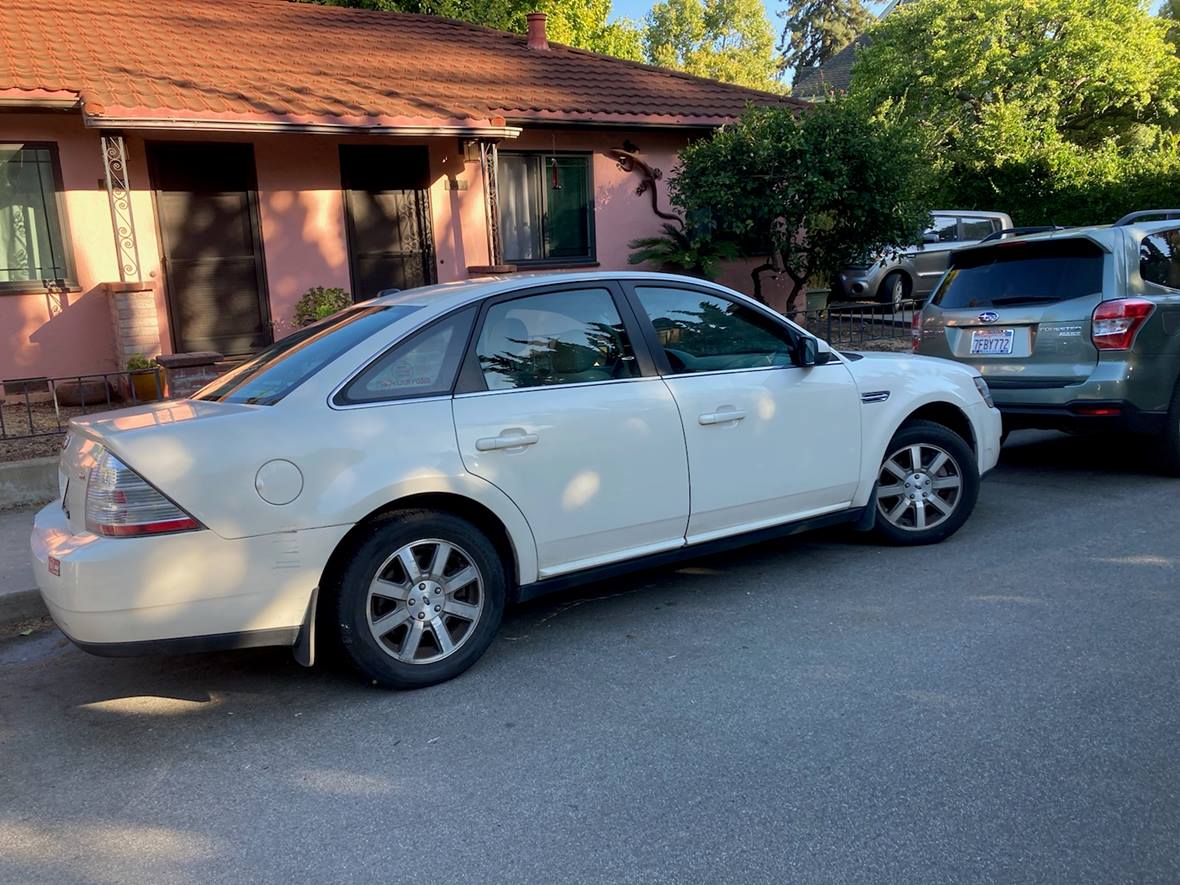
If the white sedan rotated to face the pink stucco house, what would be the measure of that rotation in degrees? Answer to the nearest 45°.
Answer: approximately 45° to its left

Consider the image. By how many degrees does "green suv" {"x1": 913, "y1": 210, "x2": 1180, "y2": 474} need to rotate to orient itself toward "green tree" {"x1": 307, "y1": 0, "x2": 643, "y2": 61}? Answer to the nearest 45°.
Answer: approximately 90° to its left

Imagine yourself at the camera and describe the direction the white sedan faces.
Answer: facing away from the viewer and to the right of the viewer

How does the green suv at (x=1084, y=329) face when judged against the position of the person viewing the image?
facing away from the viewer and to the right of the viewer

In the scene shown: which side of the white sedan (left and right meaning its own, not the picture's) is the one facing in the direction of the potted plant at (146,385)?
left

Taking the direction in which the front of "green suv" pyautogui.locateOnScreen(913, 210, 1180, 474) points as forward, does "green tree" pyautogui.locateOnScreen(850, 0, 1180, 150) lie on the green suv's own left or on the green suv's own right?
on the green suv's own left

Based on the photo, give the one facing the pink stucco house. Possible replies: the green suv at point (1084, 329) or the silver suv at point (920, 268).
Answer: the silver suv at point (920, 268)

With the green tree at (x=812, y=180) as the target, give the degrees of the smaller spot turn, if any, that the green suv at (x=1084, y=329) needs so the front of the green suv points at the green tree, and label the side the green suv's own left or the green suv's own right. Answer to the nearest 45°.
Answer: approximately 90° to the green suv's own left

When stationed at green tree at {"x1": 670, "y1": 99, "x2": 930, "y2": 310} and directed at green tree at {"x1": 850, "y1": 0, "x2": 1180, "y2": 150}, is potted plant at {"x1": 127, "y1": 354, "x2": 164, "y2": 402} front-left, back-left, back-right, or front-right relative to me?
back-left

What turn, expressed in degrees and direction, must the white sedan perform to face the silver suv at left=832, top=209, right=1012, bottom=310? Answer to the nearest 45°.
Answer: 0° — it already faces it

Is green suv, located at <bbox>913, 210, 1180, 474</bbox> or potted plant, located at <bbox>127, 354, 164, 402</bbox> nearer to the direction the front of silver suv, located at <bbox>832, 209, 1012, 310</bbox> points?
the potted plant

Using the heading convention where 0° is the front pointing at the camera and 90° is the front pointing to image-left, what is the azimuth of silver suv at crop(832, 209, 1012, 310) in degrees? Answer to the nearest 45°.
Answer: approximately 45°
